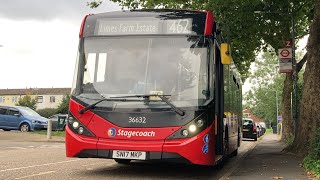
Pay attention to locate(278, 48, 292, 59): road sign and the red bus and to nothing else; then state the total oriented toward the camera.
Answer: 2

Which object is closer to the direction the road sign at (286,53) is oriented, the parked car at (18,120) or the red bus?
the red bus

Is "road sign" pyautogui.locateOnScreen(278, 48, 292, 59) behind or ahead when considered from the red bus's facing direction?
behind

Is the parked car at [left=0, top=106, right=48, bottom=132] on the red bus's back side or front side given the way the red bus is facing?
on the back side

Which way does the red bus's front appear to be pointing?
toward the camera

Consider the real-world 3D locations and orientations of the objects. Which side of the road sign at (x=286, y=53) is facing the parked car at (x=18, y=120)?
right

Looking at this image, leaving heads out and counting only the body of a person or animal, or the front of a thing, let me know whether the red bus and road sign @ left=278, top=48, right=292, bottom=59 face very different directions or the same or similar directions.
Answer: same or similar directions

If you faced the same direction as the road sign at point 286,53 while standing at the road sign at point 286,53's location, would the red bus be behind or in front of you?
in front
